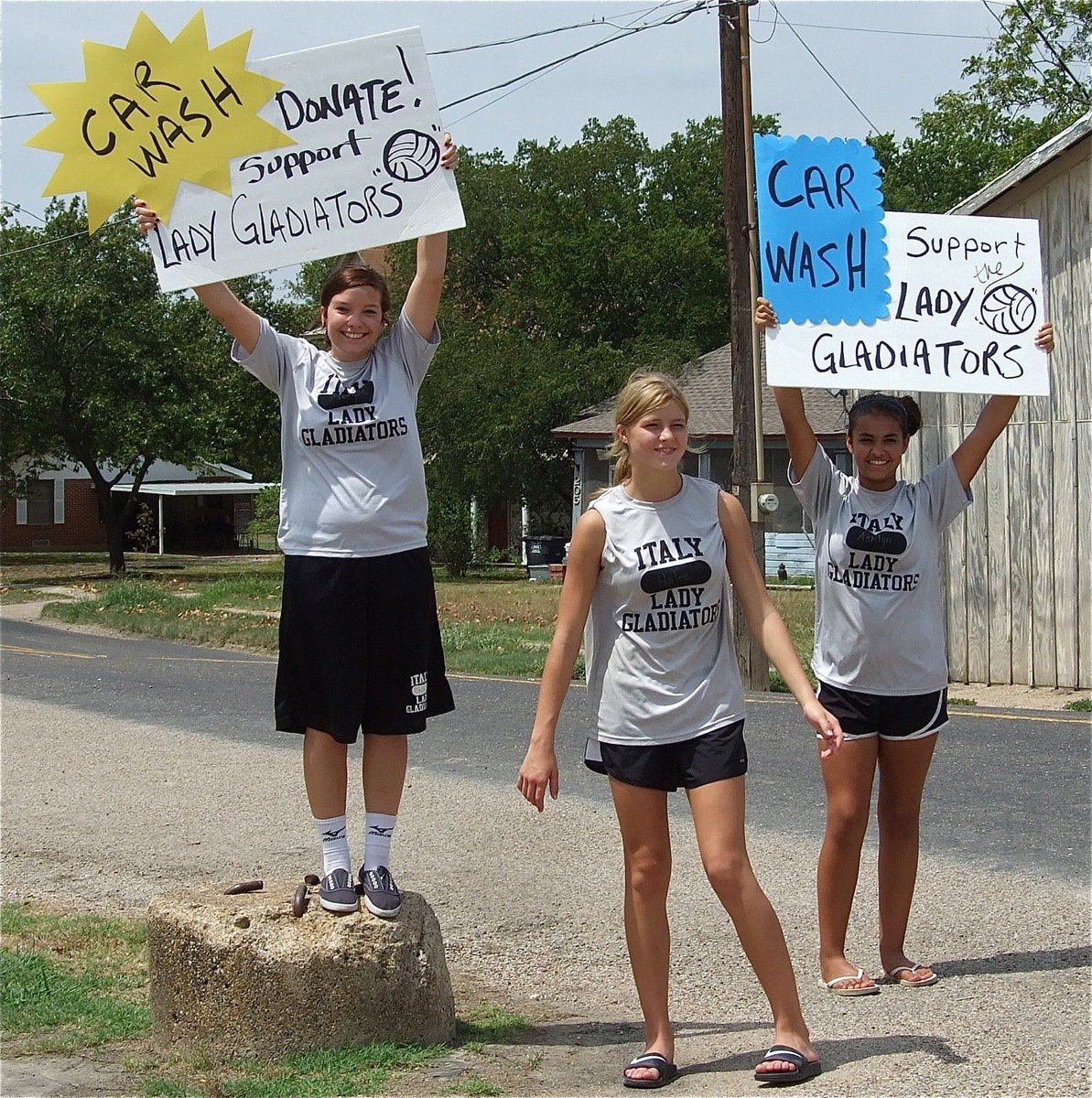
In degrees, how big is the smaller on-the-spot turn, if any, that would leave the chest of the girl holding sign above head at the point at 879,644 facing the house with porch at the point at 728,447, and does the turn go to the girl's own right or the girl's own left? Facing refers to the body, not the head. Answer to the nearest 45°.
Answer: approximately 180°

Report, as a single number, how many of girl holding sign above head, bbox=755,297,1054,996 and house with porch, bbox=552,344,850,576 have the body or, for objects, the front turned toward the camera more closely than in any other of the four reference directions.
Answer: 2

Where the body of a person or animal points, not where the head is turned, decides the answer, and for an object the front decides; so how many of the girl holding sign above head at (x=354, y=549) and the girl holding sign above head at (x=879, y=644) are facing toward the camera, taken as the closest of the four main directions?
2

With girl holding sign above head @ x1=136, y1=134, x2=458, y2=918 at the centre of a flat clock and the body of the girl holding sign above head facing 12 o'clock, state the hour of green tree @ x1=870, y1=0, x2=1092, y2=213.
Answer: The green tree is roughly at 7 o'clock from the girl holding sign above head.

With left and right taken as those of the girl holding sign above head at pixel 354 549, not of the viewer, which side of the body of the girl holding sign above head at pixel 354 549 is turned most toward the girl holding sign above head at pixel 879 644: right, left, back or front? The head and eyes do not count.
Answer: left

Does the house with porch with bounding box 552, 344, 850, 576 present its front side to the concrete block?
yes

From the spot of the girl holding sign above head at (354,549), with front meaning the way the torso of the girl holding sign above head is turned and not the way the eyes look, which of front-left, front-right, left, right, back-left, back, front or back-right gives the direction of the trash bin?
back

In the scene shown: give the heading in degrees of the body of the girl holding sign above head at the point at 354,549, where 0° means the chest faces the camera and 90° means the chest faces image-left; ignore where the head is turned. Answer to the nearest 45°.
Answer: approximately 0°

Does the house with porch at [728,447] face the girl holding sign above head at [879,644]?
yes
